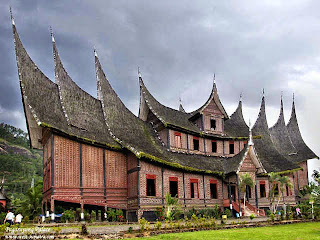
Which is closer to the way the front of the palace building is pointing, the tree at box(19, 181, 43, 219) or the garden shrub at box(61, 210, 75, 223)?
the garden shrub

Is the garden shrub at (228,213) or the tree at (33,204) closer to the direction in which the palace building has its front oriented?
the garden shrub

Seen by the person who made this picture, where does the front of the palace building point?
facing the viewer and to the right of the viewer
